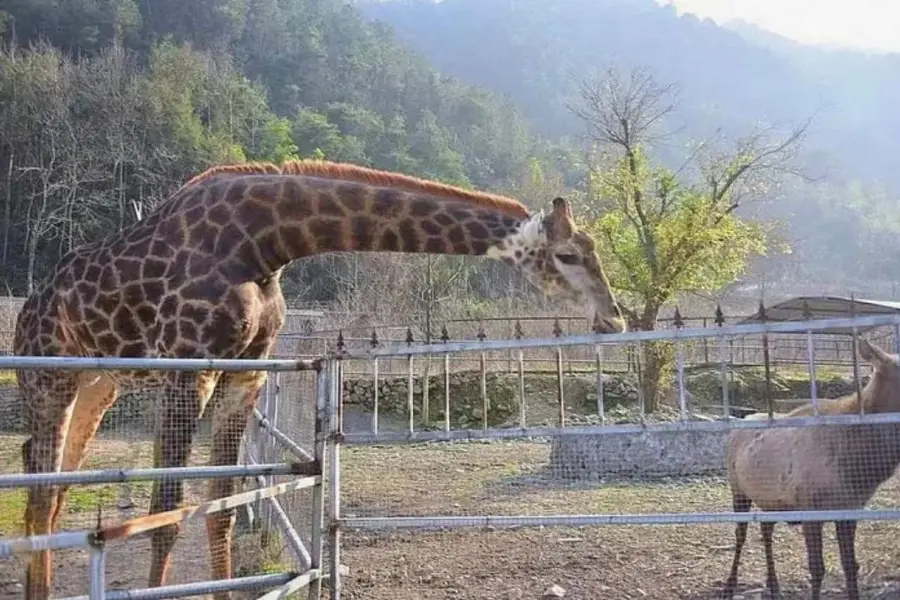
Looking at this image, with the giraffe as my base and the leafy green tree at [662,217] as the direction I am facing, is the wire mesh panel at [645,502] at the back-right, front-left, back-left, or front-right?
front-right

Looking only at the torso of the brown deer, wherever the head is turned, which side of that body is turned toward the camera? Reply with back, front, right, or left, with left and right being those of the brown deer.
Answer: right

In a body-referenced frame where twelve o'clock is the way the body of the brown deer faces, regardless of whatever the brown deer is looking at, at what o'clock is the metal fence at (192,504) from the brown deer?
The metal fence is roughly at 5 o'clock from the brown deer.

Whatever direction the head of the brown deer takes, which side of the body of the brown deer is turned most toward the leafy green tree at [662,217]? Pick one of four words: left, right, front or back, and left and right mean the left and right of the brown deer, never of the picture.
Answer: left
